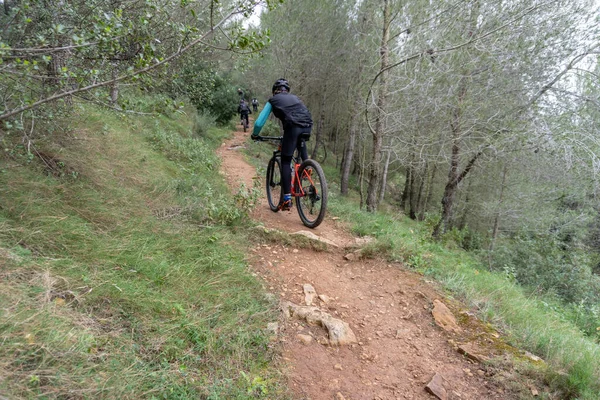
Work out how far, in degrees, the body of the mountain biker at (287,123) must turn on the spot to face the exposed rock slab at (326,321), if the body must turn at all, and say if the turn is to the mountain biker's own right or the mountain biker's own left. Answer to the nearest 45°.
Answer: approximately 135° to the mountain biker's own left

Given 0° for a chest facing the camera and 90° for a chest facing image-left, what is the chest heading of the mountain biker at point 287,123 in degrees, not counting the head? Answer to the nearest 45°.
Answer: approximately 135°

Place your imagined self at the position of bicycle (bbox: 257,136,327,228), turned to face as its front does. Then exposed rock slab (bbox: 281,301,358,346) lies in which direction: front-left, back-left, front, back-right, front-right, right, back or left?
back-left

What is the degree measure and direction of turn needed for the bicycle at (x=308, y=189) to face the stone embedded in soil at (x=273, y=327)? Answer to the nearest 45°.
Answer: approximately 135° to its left

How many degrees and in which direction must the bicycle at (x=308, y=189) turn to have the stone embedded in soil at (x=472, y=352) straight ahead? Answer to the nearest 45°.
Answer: approximately 180°

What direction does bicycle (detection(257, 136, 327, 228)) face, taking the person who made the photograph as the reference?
facing away from the viewer and to the left of the viewer

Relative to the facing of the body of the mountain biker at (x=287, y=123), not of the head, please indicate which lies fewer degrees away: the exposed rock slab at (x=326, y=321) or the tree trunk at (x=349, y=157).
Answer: the tree trunk

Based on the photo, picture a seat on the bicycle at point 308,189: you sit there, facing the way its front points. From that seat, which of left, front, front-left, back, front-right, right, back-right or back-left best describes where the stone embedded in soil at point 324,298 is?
back-left

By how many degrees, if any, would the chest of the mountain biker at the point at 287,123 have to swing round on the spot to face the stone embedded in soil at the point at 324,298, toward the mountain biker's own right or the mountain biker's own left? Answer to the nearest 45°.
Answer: approximately 135° to the mountain biker's own left
